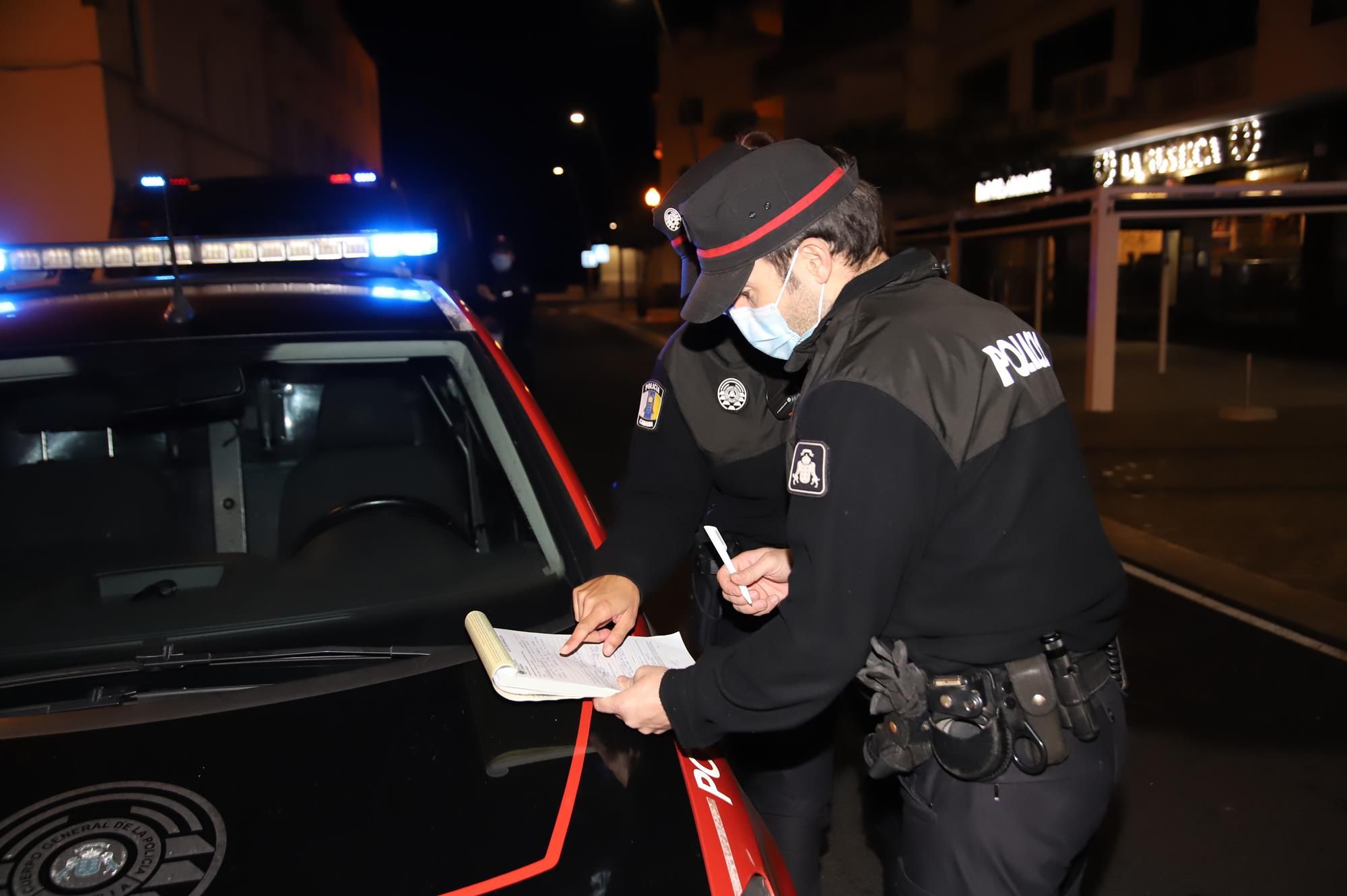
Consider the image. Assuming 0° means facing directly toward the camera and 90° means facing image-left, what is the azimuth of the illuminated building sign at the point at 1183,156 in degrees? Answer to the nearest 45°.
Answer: approximately 45°

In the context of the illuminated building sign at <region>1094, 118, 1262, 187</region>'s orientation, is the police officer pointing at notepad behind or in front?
in front

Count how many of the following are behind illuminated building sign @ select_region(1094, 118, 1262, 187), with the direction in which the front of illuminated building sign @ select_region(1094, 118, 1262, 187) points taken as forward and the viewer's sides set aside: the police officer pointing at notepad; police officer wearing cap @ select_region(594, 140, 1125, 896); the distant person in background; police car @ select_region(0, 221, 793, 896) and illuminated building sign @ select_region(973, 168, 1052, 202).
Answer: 0

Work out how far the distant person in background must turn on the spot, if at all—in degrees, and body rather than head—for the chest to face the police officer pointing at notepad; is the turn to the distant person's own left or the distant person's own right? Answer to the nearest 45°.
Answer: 0° — they already face them

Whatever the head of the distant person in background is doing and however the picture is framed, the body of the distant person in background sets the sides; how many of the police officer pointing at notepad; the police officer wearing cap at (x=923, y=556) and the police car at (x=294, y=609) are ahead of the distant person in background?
3

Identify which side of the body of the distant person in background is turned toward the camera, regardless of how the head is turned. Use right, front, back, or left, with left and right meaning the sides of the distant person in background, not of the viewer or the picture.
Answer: front

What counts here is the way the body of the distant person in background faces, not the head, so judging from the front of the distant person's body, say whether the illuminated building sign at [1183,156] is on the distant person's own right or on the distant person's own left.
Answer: on the distant person's own left

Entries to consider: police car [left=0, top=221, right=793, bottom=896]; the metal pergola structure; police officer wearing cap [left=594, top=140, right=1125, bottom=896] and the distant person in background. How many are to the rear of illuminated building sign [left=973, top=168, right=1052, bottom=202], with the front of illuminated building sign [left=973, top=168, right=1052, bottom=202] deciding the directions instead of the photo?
0

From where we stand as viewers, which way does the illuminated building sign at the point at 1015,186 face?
facing the viewer and to the left of the viewer

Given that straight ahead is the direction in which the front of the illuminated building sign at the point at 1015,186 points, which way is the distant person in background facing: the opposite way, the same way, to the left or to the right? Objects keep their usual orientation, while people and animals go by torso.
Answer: to the left

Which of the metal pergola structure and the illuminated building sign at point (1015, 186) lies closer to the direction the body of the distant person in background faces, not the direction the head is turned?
the metal pergola structure

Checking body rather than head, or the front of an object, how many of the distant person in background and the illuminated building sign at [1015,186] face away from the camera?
0

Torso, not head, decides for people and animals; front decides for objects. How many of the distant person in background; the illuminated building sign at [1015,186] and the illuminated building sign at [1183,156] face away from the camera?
0

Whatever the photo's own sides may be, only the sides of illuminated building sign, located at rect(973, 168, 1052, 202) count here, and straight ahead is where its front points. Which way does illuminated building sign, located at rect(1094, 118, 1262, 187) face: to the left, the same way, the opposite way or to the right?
the same way

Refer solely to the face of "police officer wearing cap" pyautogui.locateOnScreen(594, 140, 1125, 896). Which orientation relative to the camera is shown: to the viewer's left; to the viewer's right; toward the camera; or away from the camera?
to the viewer's left

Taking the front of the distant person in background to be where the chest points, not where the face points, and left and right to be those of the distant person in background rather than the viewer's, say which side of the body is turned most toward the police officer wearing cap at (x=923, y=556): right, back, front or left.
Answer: front

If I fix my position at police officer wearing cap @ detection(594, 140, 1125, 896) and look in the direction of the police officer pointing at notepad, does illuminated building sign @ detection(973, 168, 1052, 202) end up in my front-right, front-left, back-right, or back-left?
front-right
